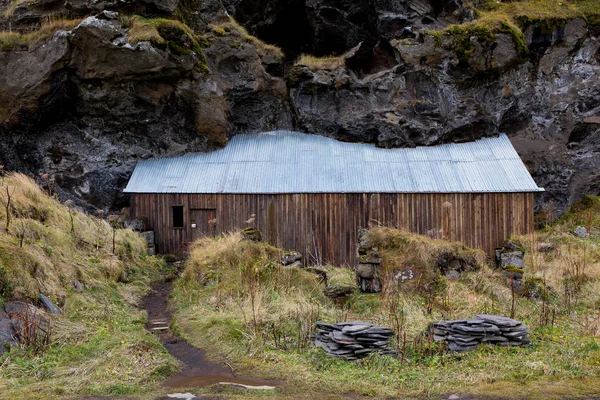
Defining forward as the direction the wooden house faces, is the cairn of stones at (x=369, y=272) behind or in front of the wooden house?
in front

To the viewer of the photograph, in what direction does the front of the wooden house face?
facing the viewer

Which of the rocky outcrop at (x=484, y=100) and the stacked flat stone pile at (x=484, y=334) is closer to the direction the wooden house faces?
the stacked flat stone pile

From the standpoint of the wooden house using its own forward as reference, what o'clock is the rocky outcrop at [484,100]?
The rocky outcrop is roughly at 8 o'clock from the wooden house.

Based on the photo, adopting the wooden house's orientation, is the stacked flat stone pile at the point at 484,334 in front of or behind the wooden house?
in front

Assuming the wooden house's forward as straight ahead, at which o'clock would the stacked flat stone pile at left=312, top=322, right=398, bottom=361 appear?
The stacked flat stone pile is roughly at 12 o'clock from the wooden house.

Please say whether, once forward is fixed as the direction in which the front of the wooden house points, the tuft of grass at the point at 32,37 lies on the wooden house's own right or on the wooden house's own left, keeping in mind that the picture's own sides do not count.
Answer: on the wooden house's own right

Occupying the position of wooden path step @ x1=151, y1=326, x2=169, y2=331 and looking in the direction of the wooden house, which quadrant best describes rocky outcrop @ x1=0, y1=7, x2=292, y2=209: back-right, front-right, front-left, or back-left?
front-left
